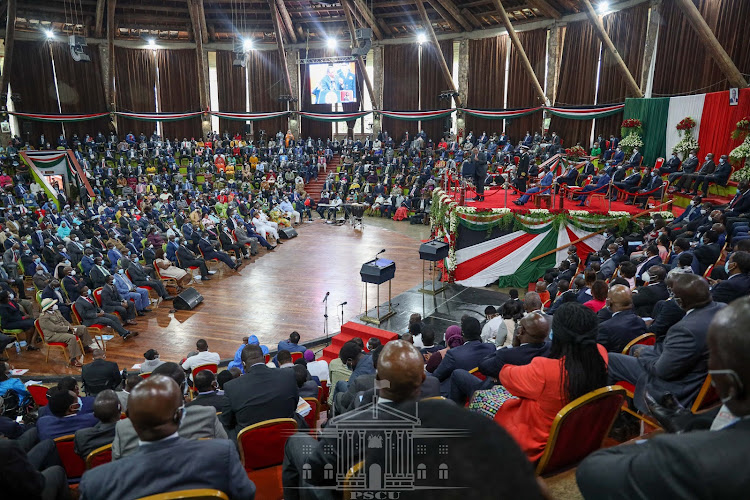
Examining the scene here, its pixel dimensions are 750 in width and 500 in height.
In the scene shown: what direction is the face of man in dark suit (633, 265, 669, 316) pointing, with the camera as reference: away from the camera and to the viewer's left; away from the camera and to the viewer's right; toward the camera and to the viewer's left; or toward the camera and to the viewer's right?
away from the camera and to the viewer's left

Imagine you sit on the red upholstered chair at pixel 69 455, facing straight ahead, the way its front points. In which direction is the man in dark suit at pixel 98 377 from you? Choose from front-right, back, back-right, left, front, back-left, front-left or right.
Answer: front-left

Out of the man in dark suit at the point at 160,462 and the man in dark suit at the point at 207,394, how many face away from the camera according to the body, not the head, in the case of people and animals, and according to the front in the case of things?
2

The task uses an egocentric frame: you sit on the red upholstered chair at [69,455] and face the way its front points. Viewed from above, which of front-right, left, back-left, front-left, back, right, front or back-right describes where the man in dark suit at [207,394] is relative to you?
front-right

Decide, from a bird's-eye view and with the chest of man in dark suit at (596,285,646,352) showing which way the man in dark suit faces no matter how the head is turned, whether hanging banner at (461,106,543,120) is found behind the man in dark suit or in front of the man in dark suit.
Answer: in front

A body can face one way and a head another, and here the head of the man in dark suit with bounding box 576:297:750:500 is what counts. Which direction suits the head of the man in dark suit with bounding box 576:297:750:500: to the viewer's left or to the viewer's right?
to the viewer's left

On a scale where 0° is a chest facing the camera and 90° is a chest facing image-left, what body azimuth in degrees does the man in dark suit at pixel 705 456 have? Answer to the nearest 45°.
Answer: approximately 135°

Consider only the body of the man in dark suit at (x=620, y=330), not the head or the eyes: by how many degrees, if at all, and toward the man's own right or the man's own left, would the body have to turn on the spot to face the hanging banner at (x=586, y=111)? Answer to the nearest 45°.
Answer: approximately 45° to the man's own right

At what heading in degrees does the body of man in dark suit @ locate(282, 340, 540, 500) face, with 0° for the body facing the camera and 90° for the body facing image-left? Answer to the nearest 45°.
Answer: approximately 180°

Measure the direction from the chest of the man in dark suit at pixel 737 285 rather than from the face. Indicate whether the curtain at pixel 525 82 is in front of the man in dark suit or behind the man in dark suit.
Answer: in front

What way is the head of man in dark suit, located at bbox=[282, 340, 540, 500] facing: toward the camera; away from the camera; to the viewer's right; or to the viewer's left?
away from the camera

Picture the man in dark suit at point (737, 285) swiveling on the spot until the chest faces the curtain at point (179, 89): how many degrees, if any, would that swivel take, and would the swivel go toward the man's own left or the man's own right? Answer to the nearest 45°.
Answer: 0° — they already face it

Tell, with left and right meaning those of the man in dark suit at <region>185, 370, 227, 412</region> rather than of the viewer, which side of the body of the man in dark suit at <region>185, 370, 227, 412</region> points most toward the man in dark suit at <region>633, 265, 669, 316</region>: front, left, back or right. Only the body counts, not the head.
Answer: right

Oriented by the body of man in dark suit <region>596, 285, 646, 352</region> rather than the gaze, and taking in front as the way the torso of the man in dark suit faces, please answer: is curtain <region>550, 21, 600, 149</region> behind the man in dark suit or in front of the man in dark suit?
in front
